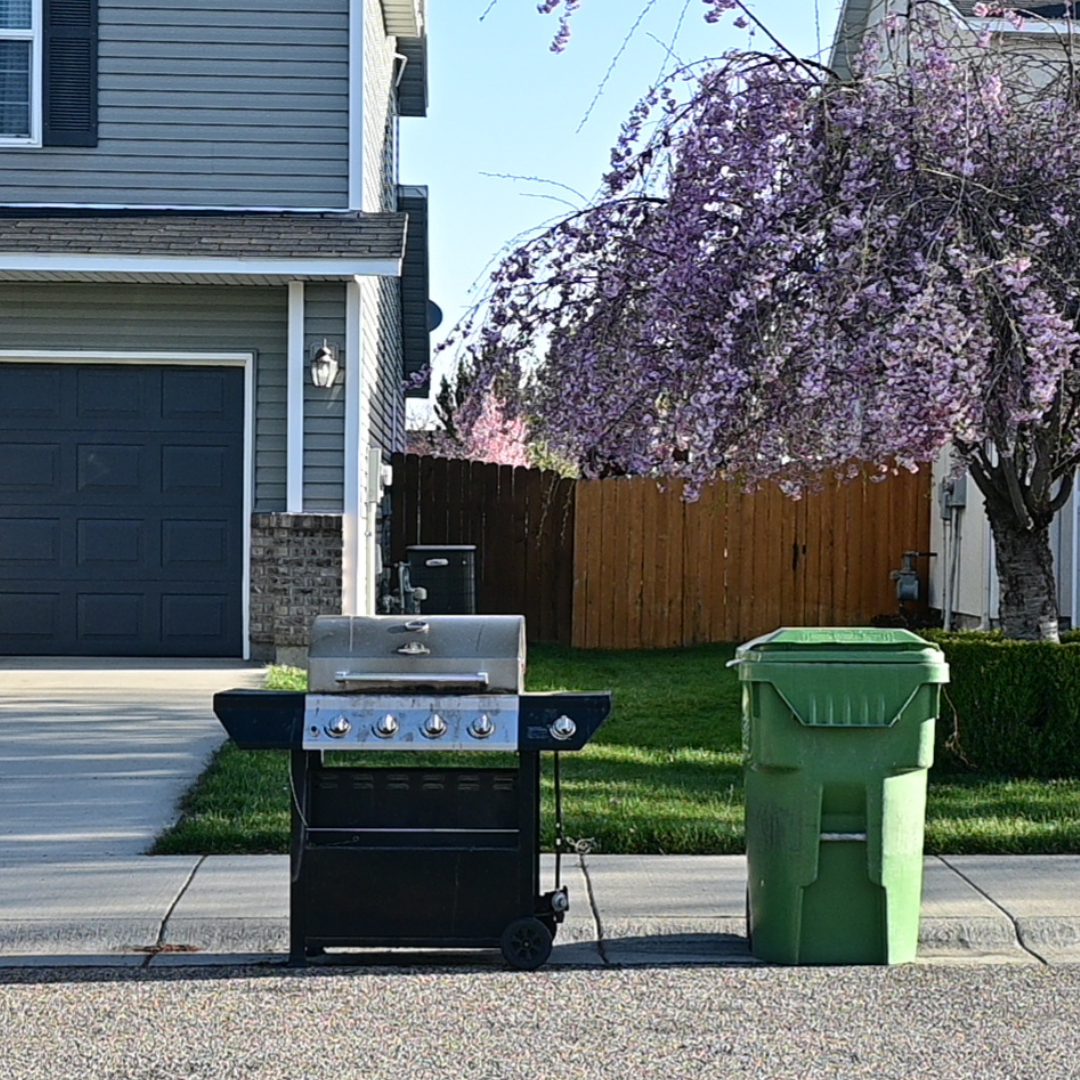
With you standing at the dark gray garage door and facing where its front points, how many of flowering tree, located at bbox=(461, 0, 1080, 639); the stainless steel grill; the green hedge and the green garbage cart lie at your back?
0

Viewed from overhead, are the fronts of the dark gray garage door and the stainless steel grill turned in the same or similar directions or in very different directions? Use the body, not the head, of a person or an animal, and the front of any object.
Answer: same or similar directions

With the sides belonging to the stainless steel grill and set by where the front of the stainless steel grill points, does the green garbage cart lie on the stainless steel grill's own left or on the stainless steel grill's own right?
on the stainless steel grill's own left

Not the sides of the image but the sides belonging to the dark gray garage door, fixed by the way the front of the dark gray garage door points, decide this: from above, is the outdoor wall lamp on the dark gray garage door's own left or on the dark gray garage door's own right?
on the dark gray garage door's own left

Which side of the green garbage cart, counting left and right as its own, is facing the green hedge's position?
back

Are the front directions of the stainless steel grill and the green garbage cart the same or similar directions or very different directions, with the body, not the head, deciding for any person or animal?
same or similar directions

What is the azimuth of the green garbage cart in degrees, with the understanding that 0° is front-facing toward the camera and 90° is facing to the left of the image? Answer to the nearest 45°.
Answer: approximately 0°

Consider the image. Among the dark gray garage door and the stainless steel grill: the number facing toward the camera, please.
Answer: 2

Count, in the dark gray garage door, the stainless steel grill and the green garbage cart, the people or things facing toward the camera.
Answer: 3

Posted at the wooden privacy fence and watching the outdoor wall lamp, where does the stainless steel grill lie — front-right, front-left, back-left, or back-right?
front-left

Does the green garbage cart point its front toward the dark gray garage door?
no

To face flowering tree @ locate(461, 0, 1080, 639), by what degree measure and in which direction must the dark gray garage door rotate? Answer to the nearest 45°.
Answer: approximately 45° to its left

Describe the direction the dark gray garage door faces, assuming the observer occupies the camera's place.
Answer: facing the viewer

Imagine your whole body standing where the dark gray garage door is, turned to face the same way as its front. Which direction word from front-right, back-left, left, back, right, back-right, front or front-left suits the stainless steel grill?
front

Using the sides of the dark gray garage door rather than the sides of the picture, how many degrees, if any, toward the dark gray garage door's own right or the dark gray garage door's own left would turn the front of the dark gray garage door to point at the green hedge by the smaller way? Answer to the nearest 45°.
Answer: approximately 45° to the dark gray garage door's own left

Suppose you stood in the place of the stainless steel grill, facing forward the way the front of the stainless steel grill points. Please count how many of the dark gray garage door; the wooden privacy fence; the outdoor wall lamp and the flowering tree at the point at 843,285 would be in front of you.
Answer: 0

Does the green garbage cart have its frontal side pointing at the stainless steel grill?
no

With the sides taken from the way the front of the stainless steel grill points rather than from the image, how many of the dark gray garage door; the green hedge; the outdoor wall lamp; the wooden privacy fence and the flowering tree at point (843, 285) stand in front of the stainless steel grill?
0

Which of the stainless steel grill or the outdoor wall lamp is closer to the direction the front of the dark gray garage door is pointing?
the stainless steel grill

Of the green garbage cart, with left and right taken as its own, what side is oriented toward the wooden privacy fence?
back
